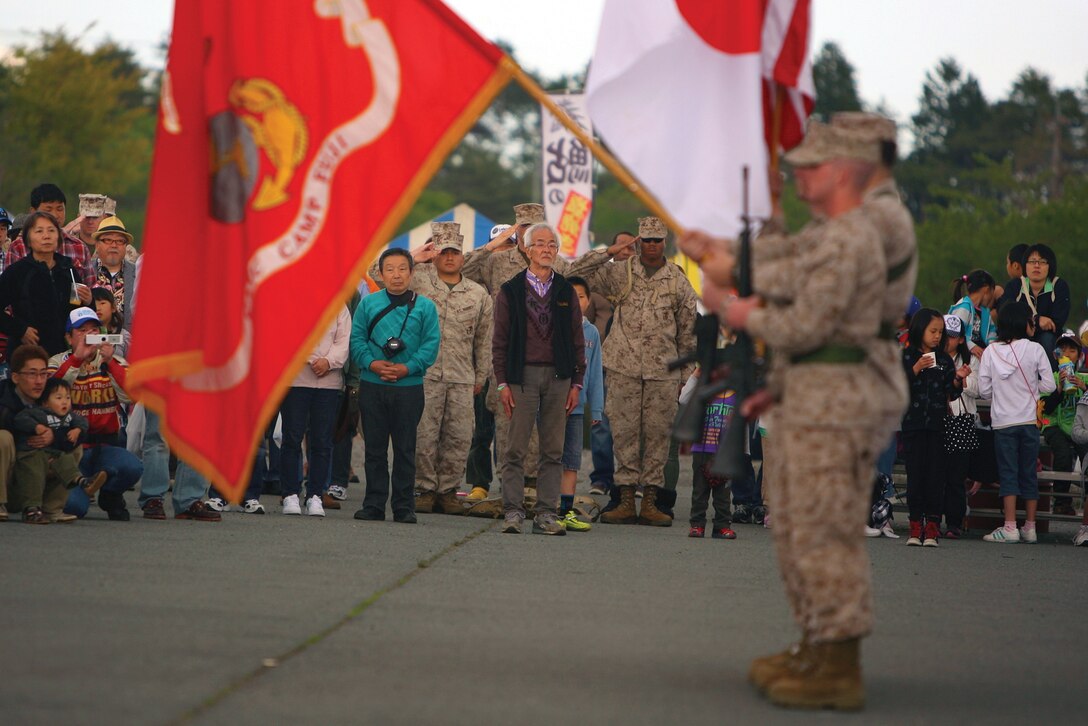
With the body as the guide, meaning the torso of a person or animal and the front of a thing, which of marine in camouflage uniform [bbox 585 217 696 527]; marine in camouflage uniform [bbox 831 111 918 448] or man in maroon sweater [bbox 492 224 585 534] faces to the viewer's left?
marine in camouflage uniform [bbox 831 111 918 448]

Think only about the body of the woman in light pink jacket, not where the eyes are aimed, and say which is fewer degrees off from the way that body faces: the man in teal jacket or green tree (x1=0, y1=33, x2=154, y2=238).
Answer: the man in teal jacket

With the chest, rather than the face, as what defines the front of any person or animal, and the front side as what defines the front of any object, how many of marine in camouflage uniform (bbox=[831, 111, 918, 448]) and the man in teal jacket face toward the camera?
1

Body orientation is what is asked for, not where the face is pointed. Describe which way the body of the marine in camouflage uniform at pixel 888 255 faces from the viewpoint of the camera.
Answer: to the viewer's left

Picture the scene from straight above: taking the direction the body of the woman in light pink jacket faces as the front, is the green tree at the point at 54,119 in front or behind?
behind

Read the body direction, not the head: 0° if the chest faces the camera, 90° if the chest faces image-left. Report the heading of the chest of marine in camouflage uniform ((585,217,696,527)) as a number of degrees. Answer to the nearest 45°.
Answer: approximately 0°

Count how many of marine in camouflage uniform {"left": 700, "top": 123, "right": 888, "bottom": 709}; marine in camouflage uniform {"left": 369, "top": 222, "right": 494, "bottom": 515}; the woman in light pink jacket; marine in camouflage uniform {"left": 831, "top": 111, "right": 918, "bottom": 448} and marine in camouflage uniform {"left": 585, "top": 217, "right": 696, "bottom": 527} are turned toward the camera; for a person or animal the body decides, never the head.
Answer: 3
